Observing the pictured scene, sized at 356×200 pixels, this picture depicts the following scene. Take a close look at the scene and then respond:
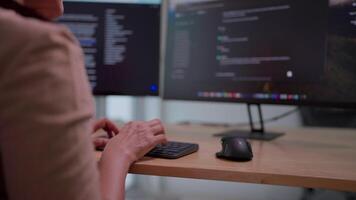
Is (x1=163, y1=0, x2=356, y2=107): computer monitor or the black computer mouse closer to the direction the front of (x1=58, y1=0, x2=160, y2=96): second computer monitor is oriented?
the black computer mouse

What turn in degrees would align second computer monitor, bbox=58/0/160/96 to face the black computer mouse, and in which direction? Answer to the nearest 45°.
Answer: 0° — it already faces it

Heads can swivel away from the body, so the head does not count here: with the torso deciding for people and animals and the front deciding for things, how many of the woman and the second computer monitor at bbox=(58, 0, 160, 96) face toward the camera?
1

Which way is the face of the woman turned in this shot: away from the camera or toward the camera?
away from the camera

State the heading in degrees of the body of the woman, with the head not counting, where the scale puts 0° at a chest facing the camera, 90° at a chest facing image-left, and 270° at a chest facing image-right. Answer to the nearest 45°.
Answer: approximately 225°

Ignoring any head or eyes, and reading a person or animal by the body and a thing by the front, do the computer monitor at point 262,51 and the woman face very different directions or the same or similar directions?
very different directions

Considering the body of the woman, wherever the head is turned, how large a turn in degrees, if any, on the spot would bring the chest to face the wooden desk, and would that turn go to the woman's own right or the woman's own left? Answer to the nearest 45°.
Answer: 0° — they already face it

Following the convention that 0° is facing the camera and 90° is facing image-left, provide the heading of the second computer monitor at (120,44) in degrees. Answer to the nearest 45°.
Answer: approximately 0°

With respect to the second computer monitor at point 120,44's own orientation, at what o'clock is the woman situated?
The woman is roughly at 12 o'clock from the second computer monitor.
